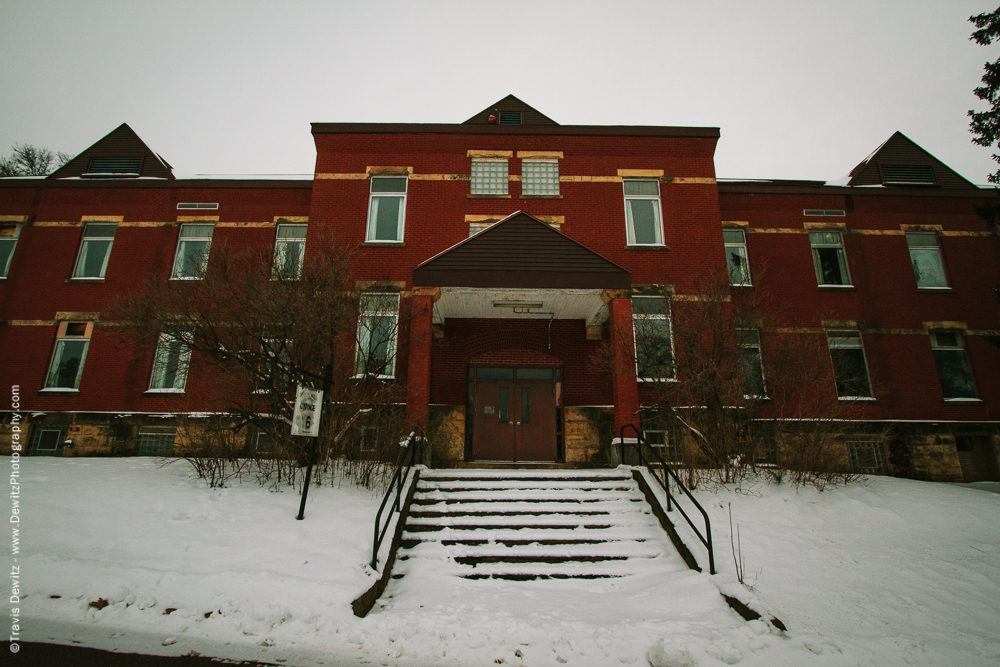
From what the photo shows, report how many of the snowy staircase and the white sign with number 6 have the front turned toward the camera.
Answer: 2

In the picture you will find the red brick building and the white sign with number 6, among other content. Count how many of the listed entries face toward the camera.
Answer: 2

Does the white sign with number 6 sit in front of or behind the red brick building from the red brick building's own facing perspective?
in front

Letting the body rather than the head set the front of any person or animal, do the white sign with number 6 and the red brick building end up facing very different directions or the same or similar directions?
same or similar directions

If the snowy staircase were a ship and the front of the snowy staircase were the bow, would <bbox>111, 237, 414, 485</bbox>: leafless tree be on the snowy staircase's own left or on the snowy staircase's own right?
on the snowy staircase's own right

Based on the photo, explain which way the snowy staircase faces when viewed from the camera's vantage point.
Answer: facing the viewer

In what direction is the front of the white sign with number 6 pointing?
toward the camera

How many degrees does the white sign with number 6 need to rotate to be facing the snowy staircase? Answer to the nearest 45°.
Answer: approximately 90° to its left

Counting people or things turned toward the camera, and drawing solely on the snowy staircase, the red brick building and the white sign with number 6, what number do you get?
3

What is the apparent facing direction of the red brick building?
toward the camera

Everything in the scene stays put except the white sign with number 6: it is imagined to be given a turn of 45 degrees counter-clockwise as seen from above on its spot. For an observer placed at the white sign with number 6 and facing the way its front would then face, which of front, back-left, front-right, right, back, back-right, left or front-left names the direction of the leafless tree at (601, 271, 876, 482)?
front-left

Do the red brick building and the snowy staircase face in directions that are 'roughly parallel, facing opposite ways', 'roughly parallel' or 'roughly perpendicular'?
roughly parallel

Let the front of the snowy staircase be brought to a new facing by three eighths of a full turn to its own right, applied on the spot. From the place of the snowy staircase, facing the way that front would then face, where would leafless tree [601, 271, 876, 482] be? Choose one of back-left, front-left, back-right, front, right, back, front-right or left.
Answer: right
